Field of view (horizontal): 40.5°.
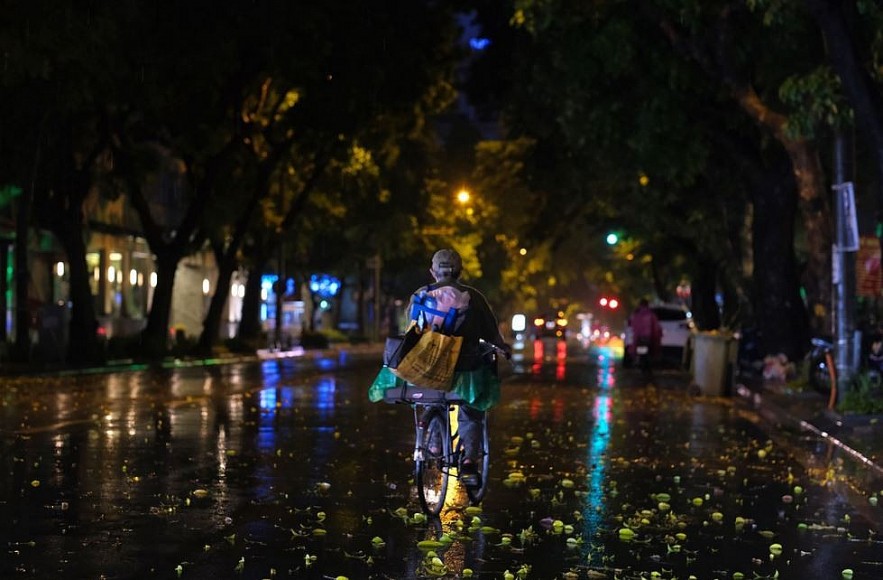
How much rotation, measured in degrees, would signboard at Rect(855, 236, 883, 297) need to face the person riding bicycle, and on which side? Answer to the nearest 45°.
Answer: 0° — it already faces them

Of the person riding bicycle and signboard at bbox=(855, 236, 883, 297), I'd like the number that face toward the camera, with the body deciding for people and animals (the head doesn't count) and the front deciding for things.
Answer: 1

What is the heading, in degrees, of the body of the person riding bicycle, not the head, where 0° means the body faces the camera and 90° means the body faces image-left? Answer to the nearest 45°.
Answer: approximately 180°

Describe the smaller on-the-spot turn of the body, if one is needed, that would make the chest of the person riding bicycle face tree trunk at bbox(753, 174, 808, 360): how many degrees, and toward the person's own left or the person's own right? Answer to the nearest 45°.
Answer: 0° — they already face it

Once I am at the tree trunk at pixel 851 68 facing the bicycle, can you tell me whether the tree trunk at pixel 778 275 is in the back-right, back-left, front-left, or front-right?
back-right

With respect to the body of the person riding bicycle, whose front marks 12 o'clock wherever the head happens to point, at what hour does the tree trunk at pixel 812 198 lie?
The tree trunk is roughly at 1 o'clock from the person riding bicycle.

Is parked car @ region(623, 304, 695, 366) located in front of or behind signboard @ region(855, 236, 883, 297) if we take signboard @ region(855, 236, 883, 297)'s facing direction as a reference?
behind

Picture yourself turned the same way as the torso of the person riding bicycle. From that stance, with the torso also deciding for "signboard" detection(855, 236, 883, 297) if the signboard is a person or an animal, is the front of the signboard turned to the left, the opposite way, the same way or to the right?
the opposite way
